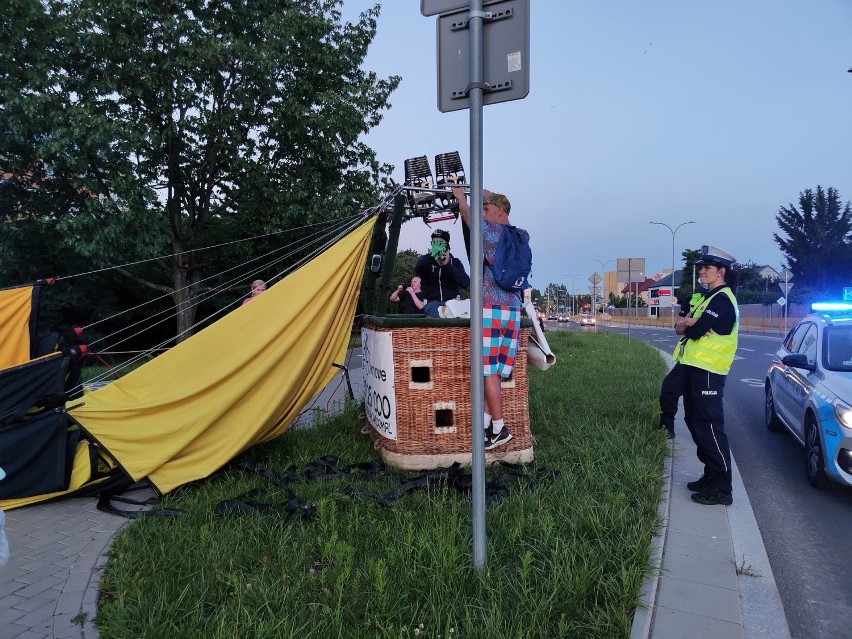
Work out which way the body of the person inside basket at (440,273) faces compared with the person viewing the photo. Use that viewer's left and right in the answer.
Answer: facing the viewer

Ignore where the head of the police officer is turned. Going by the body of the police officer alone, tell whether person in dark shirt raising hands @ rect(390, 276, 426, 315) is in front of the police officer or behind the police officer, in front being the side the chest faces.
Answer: in front

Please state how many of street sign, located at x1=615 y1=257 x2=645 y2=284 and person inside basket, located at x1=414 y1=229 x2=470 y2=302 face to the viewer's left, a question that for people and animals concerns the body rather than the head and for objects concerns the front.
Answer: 0

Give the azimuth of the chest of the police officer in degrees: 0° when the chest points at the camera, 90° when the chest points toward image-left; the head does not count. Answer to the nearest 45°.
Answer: approximately 90°

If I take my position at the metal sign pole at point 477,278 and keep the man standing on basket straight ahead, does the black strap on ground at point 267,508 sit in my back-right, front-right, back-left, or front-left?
front-left
